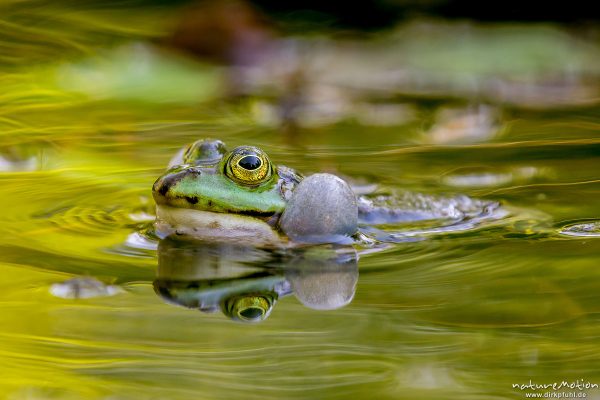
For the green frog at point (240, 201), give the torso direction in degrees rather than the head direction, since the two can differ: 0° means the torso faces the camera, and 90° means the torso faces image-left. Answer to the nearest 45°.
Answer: approximately 45°
